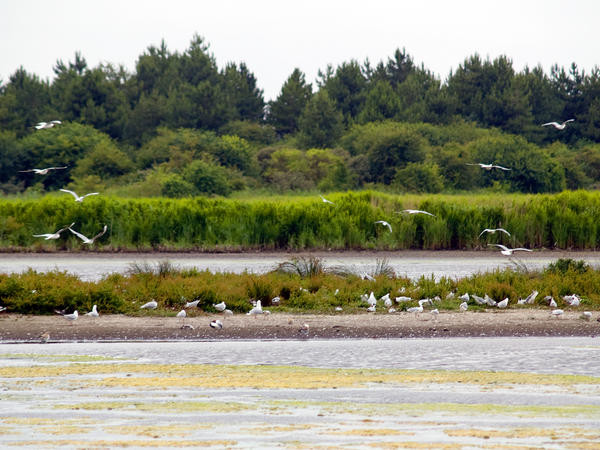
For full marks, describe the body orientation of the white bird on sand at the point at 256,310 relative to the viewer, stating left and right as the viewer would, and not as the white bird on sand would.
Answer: facing to the right of the viewer

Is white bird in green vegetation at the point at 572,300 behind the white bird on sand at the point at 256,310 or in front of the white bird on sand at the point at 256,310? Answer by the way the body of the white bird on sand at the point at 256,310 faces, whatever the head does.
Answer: in front

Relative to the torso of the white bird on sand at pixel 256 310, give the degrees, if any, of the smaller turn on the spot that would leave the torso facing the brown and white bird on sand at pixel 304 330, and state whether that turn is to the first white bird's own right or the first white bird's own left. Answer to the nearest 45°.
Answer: approximately 45° to the first white bird's own right
